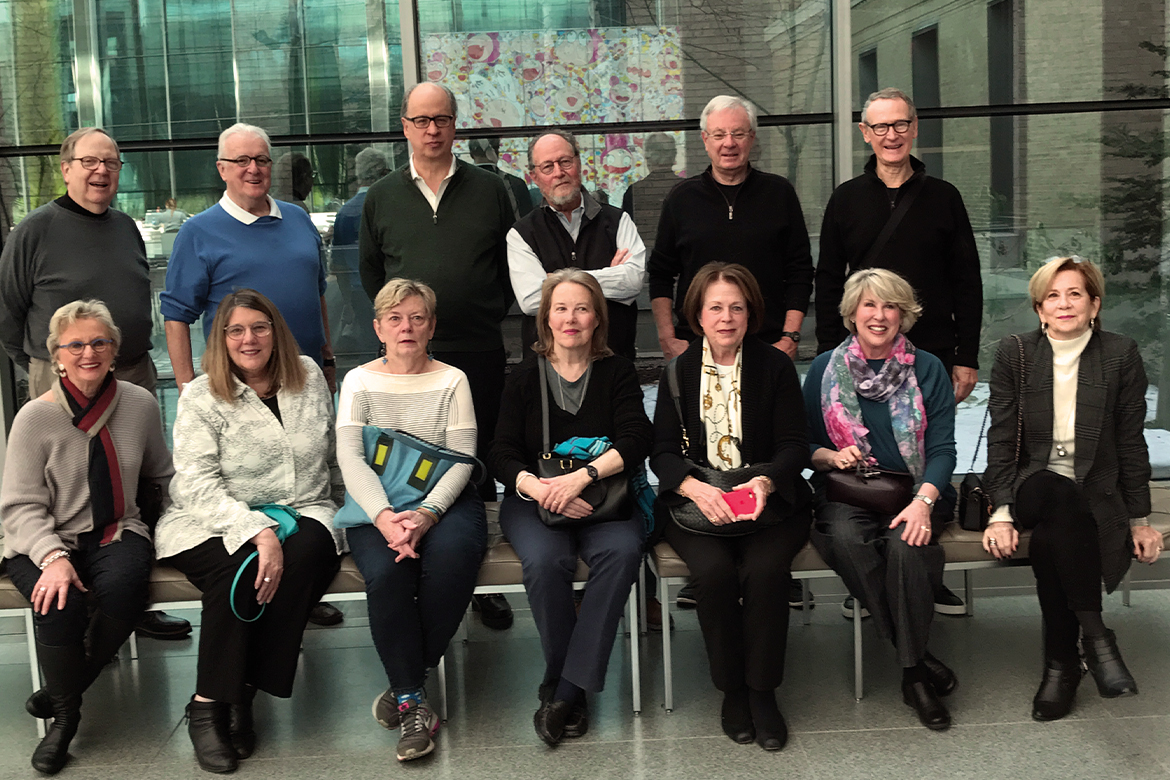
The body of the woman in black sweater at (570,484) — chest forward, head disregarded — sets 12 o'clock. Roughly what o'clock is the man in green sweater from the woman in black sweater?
The man in green sweater is roughly at 5 o'clock from the woman in black sweater.

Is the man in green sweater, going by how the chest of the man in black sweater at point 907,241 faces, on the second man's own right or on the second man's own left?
on the second man's own right

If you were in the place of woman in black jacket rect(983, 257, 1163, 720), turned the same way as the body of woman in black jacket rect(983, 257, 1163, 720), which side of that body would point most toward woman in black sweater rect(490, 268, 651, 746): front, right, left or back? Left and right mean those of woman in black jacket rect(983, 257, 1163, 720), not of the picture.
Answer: right

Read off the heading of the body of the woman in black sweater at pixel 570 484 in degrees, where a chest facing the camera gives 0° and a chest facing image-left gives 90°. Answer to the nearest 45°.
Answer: approximately 0°
